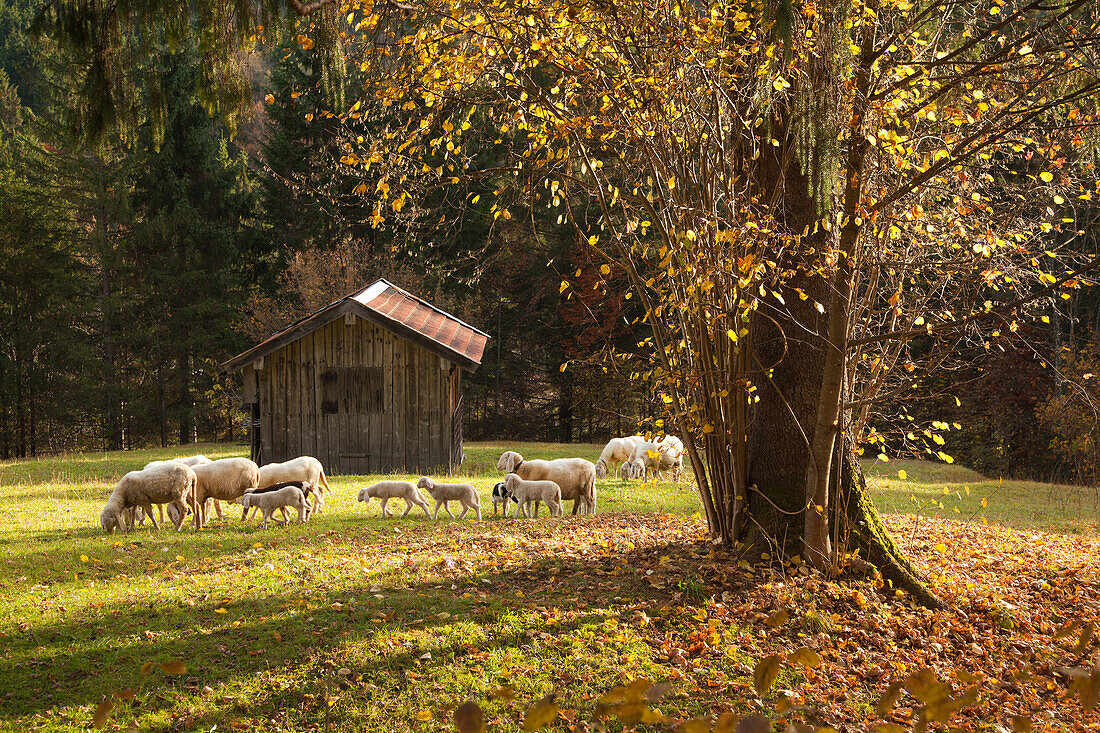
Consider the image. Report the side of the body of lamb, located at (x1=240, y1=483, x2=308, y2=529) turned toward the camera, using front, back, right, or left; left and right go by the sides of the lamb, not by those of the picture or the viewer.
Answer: left

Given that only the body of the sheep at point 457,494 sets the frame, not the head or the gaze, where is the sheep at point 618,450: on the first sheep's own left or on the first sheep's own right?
on the first sheep's own right

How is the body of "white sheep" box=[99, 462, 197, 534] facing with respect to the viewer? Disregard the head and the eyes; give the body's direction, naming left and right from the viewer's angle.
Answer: facing to the left of the viewer

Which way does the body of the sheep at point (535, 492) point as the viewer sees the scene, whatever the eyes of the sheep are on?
to the viewer's left

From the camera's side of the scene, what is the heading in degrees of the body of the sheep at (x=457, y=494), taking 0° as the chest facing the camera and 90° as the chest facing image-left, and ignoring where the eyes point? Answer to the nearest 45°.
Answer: approximately 90°

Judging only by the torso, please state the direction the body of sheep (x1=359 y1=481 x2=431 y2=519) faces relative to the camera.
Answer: to the viewer's left

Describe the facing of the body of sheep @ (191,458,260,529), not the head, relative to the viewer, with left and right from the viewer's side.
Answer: facing to the left of the viewer

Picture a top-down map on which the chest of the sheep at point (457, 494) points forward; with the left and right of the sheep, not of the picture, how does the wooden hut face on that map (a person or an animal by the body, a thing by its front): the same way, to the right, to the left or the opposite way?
to the left
